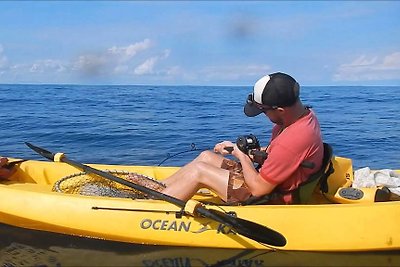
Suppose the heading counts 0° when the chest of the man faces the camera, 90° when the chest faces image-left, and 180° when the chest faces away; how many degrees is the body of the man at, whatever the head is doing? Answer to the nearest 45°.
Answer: approximately 90°

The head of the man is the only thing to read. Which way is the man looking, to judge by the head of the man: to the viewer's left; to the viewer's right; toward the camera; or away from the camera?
to the viewer's left

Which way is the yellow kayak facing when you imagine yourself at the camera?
facing to the left of the viewer

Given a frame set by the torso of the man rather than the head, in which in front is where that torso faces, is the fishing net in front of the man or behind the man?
in front
